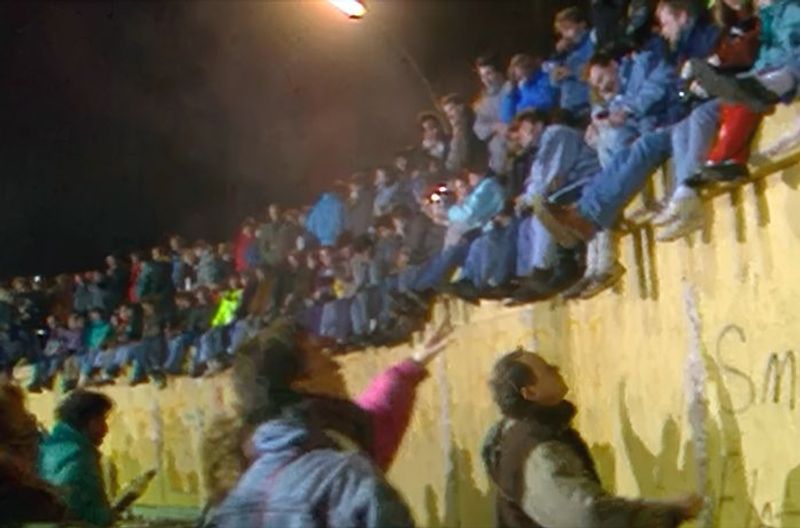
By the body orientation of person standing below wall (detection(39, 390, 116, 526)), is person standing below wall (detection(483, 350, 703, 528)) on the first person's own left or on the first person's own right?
on the first person's own right

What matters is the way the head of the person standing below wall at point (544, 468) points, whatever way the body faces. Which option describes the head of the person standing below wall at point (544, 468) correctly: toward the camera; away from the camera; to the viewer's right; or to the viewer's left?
to the viewer's right

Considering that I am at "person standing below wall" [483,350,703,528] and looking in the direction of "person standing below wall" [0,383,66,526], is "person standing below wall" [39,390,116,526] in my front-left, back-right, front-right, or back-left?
front-right
